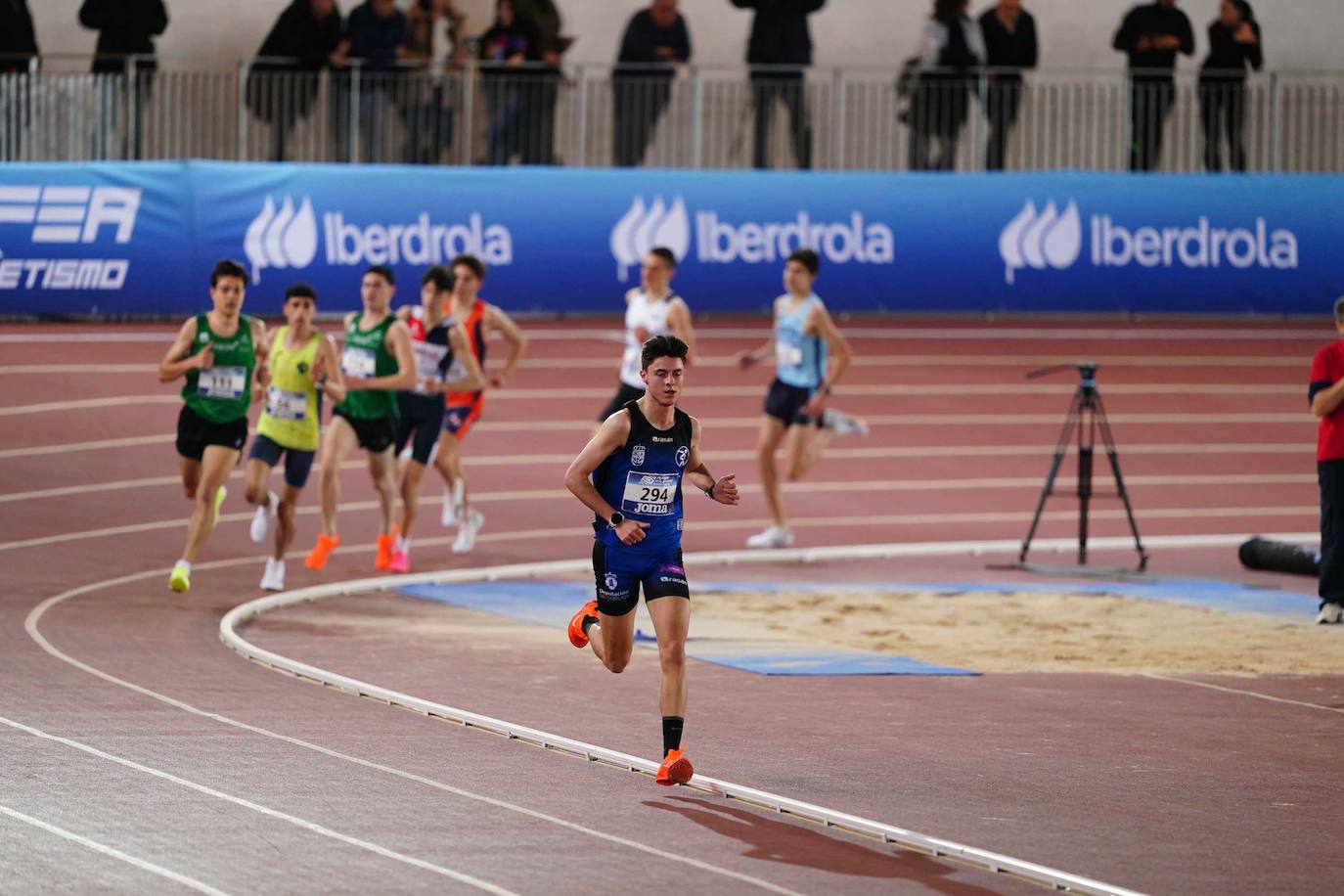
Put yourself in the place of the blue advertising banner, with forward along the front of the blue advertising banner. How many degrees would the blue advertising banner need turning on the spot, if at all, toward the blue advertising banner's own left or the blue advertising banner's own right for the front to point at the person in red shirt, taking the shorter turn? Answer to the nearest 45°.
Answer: approximately 45° to the blue advertising banner's own left

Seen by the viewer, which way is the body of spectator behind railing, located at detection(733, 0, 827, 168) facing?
toward the camera

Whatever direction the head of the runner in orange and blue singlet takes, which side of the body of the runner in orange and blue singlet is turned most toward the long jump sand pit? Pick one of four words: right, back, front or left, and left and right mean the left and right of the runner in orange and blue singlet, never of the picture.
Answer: left

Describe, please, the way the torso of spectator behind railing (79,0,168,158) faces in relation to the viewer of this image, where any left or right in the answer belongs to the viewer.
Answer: facing the viewer

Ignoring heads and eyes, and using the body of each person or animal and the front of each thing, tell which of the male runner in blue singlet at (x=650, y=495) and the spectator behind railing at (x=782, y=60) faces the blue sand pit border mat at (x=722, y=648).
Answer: the spectator behind railing

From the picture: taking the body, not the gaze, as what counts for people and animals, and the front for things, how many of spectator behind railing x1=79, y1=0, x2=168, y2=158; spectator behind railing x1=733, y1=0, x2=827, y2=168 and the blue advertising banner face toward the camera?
3

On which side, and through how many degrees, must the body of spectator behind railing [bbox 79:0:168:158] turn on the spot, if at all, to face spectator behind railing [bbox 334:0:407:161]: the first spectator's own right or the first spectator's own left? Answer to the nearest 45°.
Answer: approximately 90° to the first spectator's own left

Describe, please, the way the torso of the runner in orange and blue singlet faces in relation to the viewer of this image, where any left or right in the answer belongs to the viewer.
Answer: facing the viewer and to the left of the viewer
